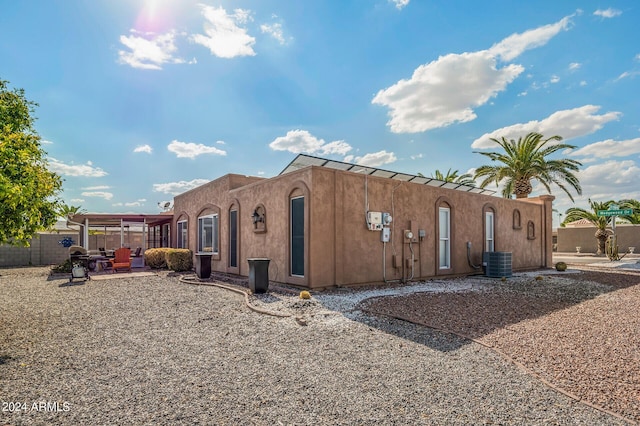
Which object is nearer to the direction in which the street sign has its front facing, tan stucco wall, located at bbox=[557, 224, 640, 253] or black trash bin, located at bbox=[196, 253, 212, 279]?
the black trash bin

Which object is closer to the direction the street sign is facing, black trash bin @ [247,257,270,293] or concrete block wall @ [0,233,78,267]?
the black trash bin

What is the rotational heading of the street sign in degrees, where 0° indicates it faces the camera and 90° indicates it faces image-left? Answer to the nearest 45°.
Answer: approximately 0°

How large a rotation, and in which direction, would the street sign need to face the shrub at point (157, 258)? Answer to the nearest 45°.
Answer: approximately 45° to its right
